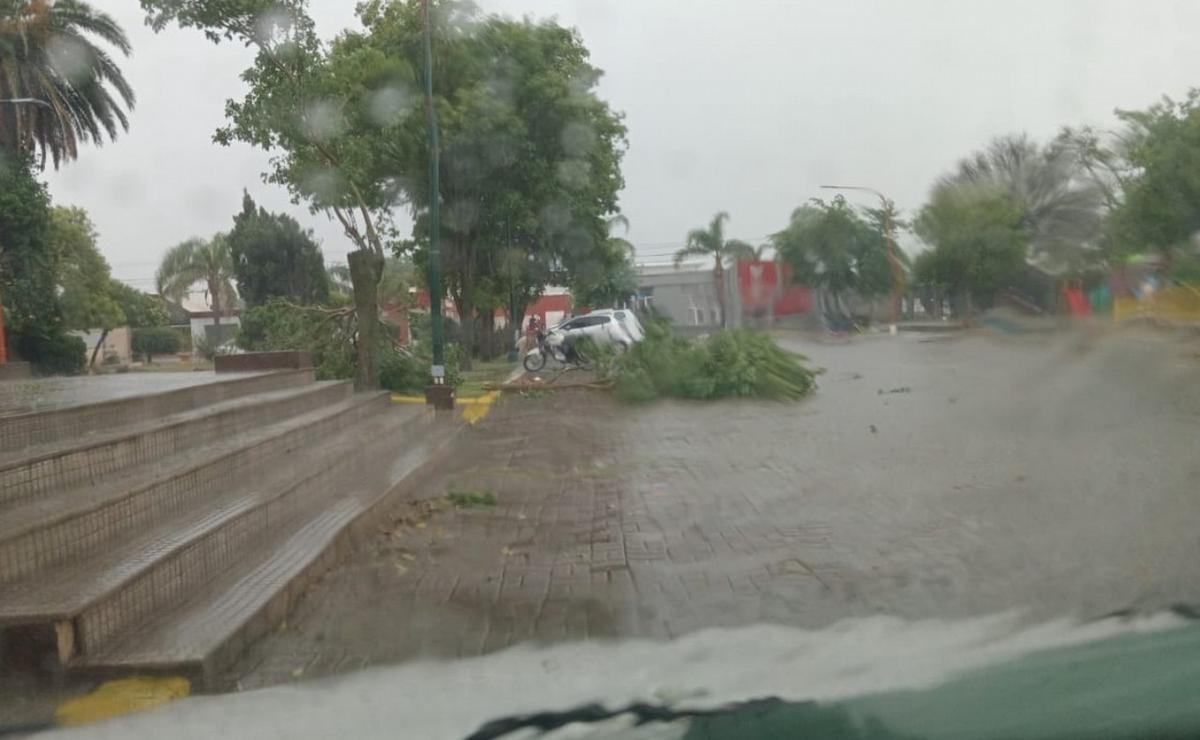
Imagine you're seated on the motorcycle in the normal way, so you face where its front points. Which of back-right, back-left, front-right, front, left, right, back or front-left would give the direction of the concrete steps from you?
left

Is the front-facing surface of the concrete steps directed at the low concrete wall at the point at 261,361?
no

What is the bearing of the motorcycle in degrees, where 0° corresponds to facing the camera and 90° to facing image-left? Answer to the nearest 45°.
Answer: approximately 90°

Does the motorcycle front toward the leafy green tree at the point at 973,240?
no

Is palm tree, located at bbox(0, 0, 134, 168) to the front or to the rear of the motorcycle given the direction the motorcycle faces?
to the front

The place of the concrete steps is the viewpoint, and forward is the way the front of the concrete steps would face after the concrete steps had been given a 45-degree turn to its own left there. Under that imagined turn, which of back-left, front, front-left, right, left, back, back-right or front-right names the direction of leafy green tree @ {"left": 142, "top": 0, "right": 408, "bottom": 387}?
left

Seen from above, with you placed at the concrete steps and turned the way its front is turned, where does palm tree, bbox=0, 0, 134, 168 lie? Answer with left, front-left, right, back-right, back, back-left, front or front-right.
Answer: back-left

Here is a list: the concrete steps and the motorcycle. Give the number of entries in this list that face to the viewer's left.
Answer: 1

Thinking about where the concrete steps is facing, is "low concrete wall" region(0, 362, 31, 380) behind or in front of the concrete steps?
behind

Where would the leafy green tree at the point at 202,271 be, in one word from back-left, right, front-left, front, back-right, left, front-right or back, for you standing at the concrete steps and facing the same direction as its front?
back-left

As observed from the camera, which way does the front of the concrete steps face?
facing the viewer and to the right of the viewer

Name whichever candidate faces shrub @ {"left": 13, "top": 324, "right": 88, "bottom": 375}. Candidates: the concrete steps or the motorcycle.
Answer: the motorcycle

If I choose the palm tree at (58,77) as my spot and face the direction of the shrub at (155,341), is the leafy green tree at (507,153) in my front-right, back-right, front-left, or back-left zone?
front-right

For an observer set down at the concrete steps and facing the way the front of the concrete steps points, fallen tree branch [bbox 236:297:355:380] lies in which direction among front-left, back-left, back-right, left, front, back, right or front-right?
back-left

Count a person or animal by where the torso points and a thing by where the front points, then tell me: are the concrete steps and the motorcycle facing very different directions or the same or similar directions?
very different directions

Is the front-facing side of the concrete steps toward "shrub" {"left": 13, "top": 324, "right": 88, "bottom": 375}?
no

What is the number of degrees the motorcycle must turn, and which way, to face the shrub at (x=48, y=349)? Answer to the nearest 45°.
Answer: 0° — it already faces it
